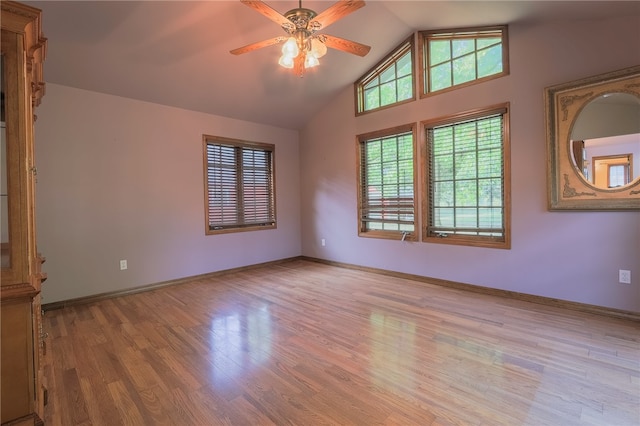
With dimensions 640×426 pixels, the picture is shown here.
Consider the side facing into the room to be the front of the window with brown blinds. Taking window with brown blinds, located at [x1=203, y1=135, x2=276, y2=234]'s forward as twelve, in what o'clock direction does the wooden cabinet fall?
The wooden cabinet is roughly at 2 o'clock from the window with brown blinds.

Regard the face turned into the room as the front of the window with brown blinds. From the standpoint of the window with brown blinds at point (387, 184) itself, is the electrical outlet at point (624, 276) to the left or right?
on its left

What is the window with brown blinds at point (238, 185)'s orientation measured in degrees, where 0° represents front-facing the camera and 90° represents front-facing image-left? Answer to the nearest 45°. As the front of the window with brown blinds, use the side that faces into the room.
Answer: approximately 315°

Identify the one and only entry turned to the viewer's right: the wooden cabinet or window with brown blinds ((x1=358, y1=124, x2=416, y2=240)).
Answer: the wooden cabinet

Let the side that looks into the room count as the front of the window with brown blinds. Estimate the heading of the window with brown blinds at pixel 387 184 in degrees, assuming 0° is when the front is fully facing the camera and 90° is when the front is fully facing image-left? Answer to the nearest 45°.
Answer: approximately 45°

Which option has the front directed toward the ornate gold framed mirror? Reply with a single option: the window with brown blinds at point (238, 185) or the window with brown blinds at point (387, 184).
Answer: the window with brown blinds at point (238, 185)

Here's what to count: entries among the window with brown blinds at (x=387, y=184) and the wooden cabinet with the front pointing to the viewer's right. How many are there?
1

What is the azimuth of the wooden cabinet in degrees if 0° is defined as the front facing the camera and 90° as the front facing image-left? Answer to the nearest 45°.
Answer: approximately 270°

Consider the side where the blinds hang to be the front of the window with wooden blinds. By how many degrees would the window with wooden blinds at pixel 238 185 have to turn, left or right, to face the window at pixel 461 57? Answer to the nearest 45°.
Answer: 0° — it already faces it
